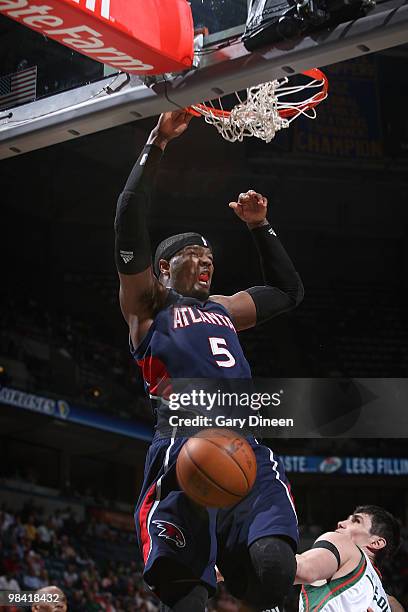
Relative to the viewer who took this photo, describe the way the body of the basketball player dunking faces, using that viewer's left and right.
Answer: facing the viewer and to the right of the viewer

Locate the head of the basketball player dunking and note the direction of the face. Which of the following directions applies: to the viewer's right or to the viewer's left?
to the viewer's right
